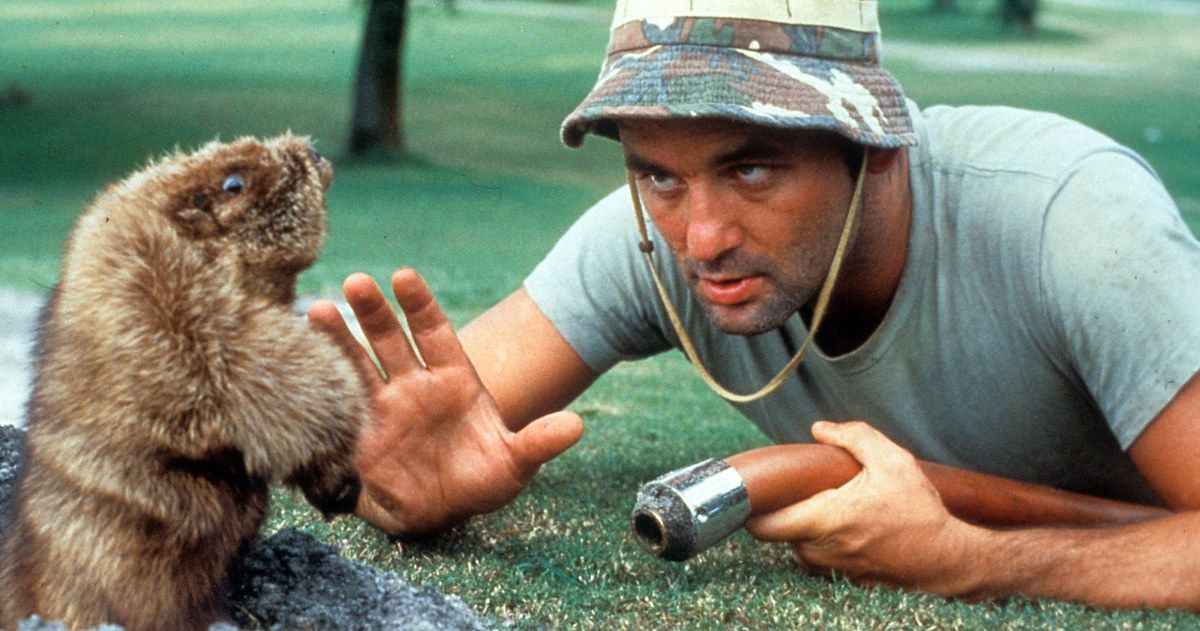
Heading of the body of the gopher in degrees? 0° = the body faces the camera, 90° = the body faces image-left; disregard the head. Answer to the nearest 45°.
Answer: approximately 270°

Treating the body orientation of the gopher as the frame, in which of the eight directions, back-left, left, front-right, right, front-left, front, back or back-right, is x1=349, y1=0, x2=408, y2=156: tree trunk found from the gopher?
left

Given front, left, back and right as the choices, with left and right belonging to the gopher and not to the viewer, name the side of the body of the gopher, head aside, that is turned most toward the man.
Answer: front

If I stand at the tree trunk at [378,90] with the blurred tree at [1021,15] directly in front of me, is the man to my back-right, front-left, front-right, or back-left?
back-right
